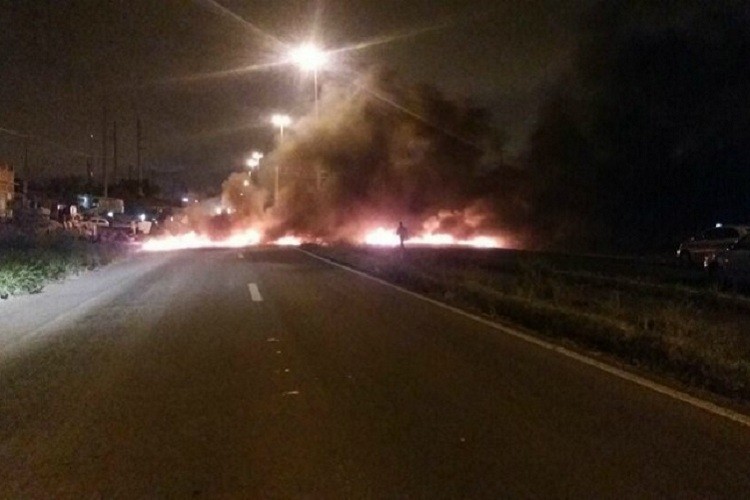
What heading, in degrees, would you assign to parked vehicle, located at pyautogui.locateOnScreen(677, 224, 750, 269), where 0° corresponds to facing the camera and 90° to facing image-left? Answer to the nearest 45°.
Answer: approximately 45°
